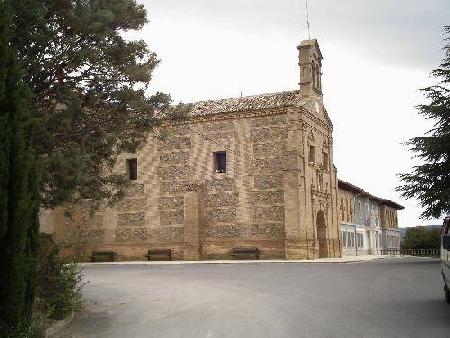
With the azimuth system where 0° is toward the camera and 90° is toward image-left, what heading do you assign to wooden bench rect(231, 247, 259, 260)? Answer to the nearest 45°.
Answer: approximately 0°

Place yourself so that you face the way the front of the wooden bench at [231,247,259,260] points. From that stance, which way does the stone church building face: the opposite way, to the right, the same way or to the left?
to the left

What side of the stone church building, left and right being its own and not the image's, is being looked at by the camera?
right

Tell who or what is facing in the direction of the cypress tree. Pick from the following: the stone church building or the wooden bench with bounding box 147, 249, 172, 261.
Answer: the wooden bench

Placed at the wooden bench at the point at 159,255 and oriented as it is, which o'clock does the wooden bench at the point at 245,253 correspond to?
the wooden bench at the point at 245,253 is roughly at 10 o'clock from the wooden bench at the point at 159,255.

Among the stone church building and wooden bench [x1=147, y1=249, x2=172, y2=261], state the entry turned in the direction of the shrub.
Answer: the wooden bench

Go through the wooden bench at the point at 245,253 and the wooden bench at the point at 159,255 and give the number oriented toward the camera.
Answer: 2

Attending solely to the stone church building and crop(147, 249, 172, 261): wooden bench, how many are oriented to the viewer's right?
1

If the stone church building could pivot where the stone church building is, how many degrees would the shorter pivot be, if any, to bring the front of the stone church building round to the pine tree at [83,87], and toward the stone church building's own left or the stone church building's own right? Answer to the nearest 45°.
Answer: approximately 90° to the stone church building's own right

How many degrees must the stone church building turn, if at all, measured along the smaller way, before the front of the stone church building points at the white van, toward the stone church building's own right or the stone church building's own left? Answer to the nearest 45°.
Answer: approximately 90° to the stone church building's own right
